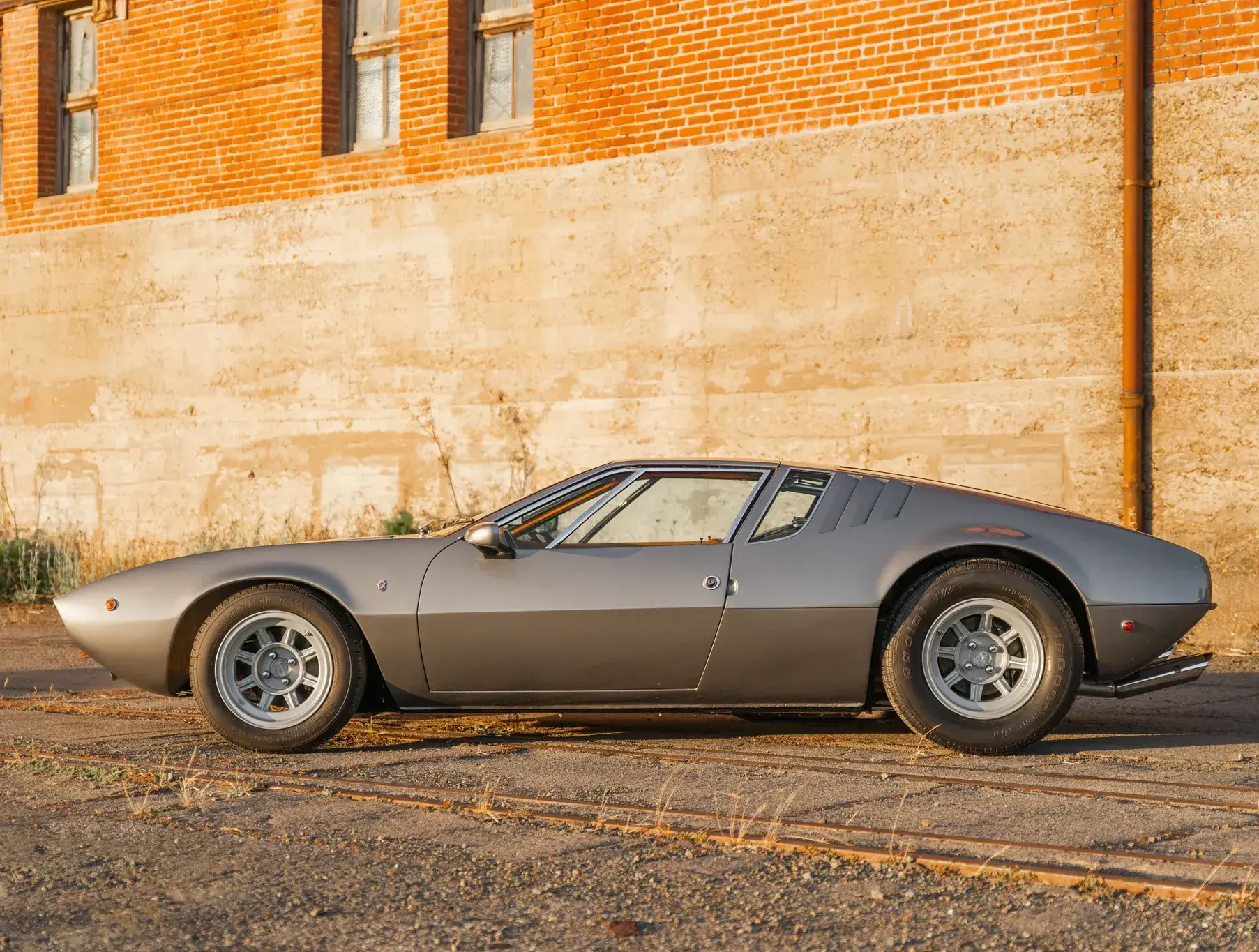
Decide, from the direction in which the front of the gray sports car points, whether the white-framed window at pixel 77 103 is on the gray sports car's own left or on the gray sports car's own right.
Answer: on the gray sports car's own right

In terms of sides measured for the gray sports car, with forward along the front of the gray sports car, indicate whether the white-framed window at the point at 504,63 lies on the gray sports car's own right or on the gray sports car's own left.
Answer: on the gray sports car's own right

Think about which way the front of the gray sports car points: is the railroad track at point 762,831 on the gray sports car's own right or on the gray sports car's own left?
on the gray sports car's own left

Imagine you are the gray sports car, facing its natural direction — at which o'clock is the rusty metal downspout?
The rusty metal downspout is roughly at 4 o'clock from the gray sports car.

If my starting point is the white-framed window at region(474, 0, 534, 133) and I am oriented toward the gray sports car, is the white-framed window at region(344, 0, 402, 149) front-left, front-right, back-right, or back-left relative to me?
back-right

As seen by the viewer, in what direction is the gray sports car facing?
to the viewer's left
